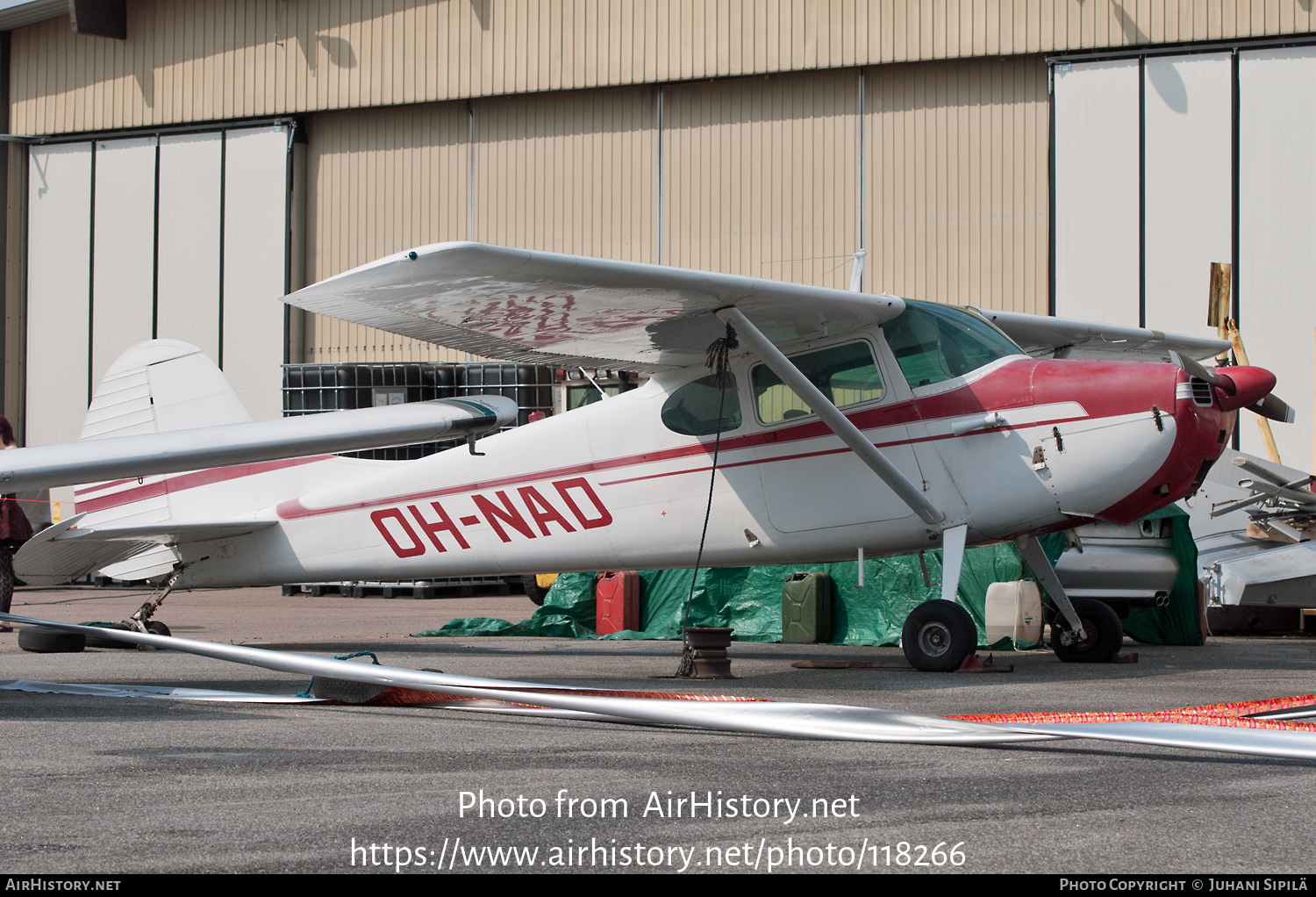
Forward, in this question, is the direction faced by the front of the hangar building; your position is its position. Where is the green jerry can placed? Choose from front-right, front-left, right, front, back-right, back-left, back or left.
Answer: front

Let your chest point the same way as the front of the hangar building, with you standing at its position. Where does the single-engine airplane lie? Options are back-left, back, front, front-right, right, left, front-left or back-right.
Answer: front

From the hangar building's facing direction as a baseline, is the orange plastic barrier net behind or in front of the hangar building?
in front

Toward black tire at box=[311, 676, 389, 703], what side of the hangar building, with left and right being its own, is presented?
front

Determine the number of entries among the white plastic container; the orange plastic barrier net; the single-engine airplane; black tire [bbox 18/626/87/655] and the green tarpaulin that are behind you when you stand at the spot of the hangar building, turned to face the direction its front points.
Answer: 0

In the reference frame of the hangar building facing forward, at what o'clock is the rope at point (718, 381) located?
The rope is roughly at 12 o'clock from the hangar building.

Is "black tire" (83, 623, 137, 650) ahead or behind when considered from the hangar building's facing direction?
ahead

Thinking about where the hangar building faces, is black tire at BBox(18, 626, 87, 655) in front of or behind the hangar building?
in front

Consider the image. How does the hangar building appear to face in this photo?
toward the camera

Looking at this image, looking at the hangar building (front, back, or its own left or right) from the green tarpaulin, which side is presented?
front
